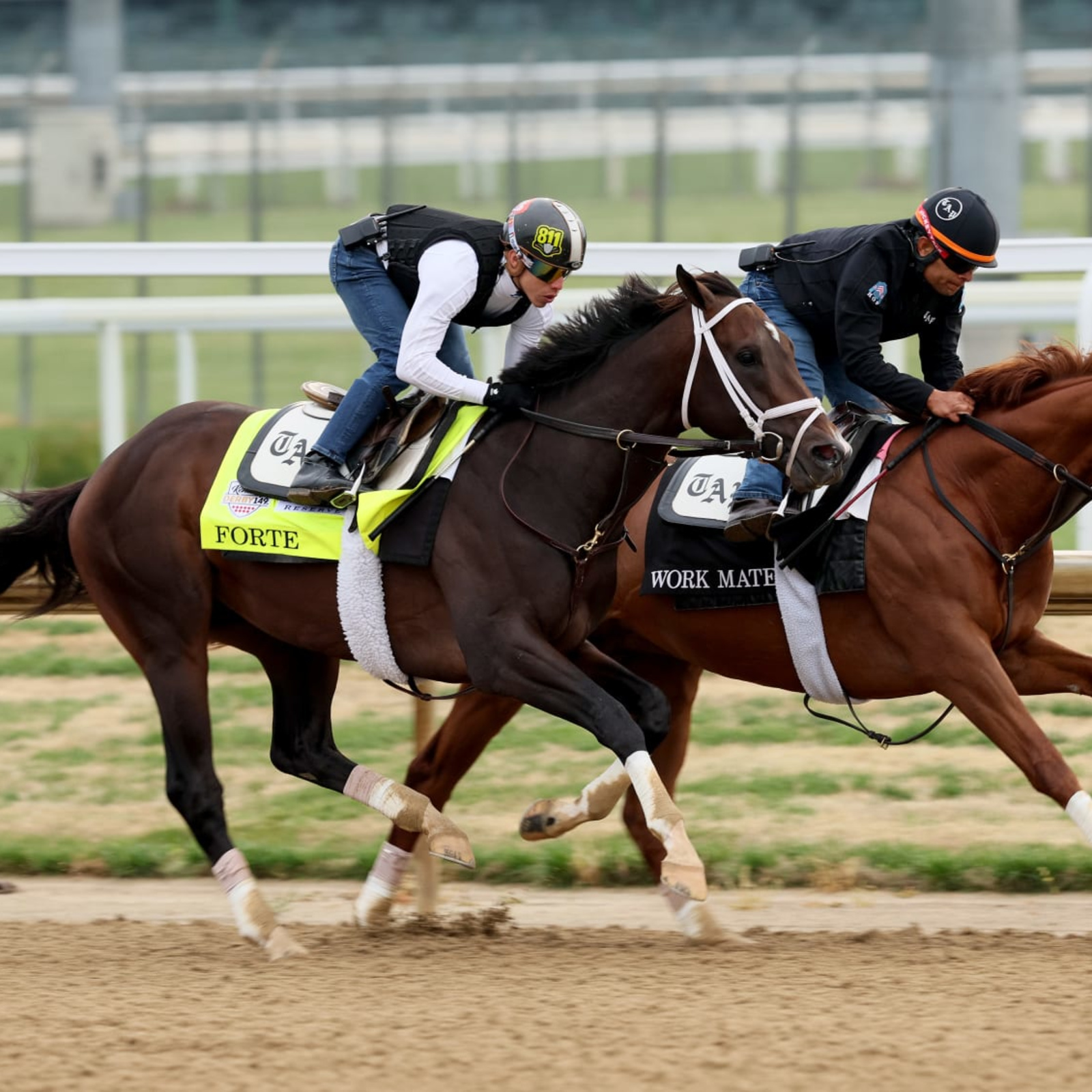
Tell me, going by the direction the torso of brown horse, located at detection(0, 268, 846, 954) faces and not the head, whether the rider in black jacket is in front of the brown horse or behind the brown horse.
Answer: in front

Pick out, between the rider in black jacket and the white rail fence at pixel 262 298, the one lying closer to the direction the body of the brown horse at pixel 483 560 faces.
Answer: the rider in black jacket

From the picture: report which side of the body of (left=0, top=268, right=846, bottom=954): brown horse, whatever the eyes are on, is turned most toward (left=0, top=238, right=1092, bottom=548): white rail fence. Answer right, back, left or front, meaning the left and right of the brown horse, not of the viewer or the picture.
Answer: left

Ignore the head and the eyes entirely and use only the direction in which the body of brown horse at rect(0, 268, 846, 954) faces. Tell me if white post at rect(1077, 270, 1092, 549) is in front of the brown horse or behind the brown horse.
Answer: in front

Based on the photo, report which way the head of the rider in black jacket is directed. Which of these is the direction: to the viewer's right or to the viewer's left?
to the viewer's right

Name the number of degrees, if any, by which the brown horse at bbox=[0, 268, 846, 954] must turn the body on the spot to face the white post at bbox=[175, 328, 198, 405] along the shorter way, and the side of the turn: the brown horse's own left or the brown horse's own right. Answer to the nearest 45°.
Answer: approximately 90° to the brown horse's own left

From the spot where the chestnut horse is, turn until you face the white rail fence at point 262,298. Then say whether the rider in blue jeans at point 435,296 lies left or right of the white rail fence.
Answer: left

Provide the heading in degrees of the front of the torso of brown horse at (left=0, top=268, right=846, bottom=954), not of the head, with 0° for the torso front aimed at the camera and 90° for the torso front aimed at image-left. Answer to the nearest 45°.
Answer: approximately 270°

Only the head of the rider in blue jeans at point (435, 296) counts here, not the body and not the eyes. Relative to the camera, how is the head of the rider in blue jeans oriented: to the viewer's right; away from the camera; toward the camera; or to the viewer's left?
to the viewer's right
